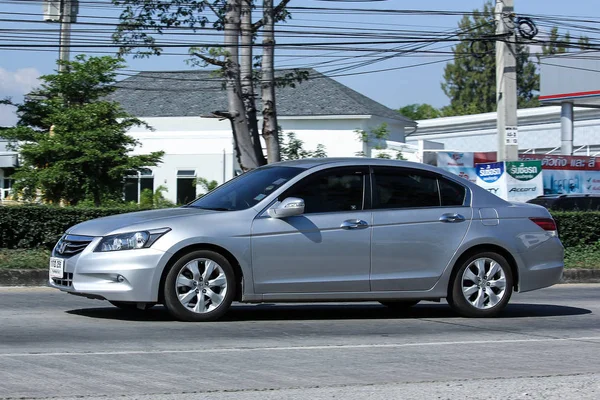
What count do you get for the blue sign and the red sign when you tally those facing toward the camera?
2

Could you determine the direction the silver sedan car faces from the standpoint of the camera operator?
facing to the left of the viewer

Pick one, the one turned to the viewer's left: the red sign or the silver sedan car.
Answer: the silver sedan car

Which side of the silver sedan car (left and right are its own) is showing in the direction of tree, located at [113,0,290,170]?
right

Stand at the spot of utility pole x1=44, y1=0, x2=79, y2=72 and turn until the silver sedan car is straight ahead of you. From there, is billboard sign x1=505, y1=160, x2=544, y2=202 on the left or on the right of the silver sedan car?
left

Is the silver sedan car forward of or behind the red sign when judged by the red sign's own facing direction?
forward

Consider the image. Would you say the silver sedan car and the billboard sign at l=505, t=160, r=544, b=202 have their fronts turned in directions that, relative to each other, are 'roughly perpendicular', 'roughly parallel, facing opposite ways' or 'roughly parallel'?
roughly perpendicular

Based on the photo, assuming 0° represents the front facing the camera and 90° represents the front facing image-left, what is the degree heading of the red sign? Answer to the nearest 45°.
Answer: approximately 0°

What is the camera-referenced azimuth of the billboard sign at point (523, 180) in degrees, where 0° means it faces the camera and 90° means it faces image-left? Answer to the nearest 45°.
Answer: approximately 0°
